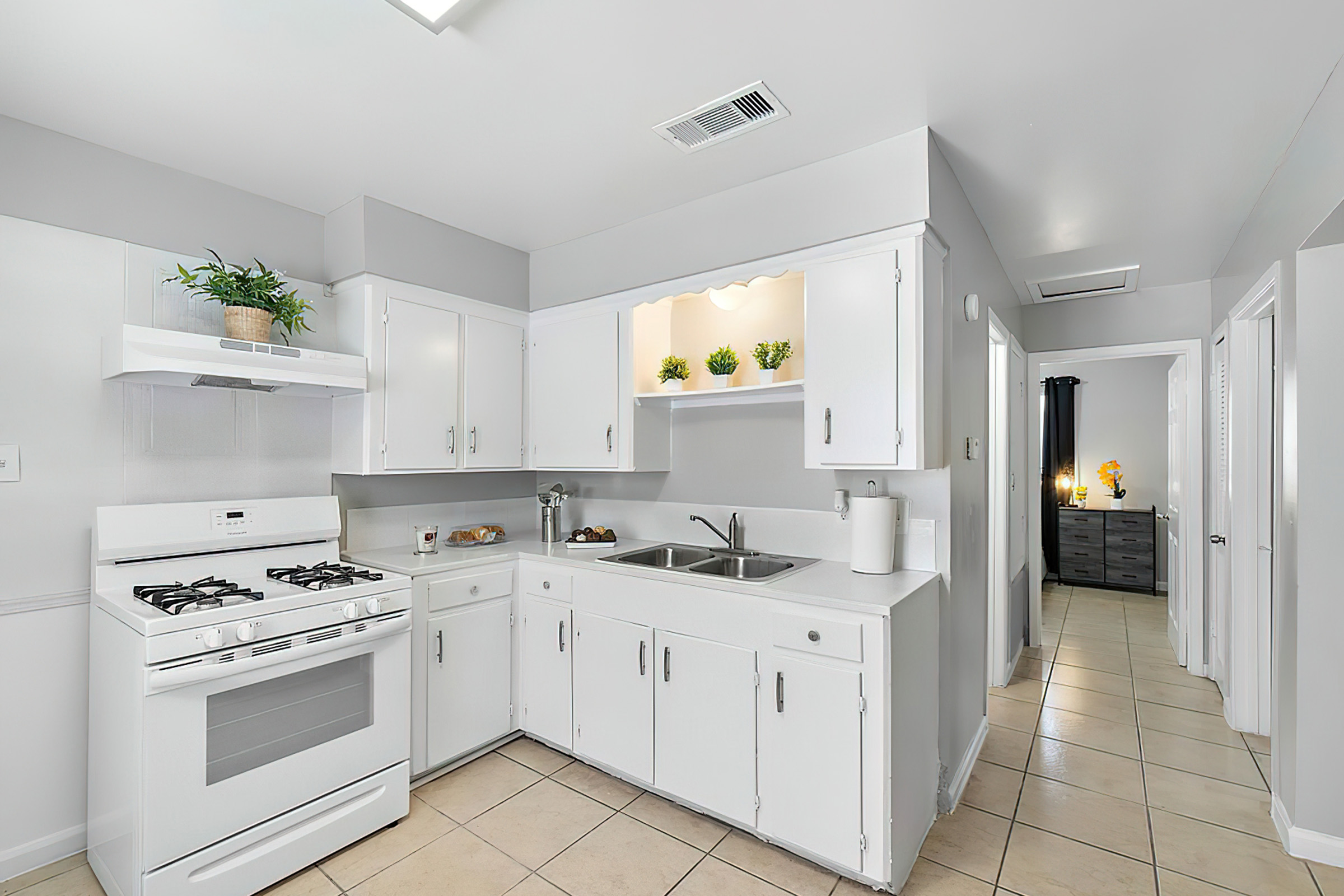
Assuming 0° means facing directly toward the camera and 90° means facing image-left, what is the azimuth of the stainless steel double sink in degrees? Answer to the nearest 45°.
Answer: approximately 45°

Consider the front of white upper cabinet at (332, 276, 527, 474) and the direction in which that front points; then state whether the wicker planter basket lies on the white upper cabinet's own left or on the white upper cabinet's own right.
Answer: on the white upper cabinet's own right

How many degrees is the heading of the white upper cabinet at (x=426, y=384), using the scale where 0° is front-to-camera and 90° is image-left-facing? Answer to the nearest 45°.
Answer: approximately 315°

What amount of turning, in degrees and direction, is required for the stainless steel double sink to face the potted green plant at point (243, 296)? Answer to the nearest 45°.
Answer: approximately 45° to its right

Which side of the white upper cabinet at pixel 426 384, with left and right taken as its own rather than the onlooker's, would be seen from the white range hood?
right

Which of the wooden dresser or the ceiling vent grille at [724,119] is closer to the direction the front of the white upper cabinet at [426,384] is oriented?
the ceiling vent grille

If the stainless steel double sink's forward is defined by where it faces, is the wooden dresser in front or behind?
behind

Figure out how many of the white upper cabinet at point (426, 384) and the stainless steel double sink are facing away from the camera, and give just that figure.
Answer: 0

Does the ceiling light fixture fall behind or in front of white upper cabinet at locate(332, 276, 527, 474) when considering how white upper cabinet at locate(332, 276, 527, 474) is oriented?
in front

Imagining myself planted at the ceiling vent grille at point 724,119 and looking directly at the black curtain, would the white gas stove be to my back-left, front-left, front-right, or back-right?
back-left

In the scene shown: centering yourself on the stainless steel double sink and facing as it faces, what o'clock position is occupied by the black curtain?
The black curtain is roughly at 6 o'clock from the stainless steel double sink.
